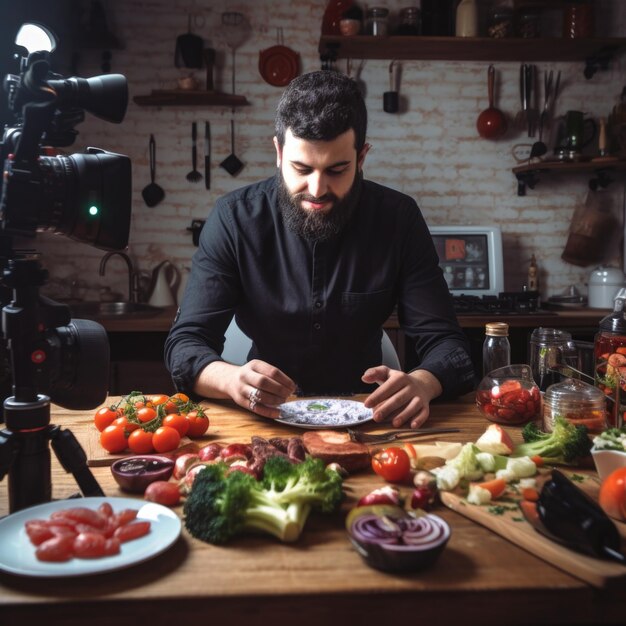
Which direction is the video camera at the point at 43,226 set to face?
to the viewer's right

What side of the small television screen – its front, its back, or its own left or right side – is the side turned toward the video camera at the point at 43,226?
front

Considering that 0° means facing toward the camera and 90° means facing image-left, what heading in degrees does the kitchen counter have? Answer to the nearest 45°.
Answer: approximately 0°

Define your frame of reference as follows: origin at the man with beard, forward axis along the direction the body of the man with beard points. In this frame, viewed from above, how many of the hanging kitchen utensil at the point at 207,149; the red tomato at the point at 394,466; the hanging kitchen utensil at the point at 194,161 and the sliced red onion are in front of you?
2

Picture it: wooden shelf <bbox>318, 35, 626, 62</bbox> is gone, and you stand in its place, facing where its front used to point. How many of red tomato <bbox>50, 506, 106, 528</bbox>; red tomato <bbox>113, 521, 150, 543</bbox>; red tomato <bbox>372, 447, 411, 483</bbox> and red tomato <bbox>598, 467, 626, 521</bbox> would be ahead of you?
4

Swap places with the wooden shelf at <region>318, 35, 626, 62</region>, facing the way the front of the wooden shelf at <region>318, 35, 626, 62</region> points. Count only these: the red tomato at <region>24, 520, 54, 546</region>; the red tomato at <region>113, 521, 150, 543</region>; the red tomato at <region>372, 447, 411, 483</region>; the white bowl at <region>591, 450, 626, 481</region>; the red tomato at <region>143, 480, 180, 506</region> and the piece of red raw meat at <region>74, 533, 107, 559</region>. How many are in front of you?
6

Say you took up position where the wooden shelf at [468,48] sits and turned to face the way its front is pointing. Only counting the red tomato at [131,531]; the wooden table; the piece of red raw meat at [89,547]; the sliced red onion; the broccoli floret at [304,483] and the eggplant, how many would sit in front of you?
6

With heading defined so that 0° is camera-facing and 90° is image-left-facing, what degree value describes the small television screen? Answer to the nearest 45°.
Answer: approximately 0°
